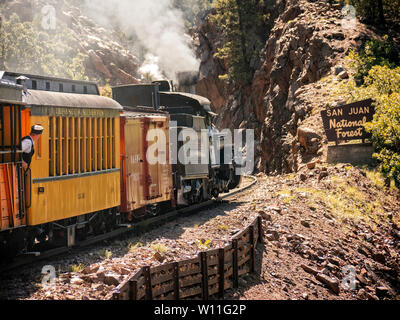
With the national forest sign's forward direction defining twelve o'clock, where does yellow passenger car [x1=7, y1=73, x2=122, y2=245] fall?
The yellow passenger car is roughly at 1 o'clock from the national forest sign.

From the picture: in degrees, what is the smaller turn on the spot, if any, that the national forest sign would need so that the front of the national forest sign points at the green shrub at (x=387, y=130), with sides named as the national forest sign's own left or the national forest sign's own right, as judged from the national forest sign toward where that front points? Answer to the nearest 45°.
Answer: approximately 45° to the national forest sign's own left

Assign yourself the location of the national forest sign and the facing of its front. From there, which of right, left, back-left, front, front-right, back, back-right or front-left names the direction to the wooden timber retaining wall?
front

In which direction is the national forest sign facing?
toward the camera

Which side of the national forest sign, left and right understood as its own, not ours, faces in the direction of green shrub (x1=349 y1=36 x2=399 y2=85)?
back

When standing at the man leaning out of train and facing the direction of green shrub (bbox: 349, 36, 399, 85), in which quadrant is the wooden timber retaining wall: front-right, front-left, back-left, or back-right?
front-right

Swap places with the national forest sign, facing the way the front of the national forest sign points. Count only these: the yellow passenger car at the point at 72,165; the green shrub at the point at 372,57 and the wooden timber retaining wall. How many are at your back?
1

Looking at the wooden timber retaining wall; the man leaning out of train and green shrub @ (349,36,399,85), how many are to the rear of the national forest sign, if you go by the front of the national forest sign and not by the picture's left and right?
1

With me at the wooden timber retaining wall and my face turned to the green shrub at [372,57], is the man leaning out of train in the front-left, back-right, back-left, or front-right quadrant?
back-left
